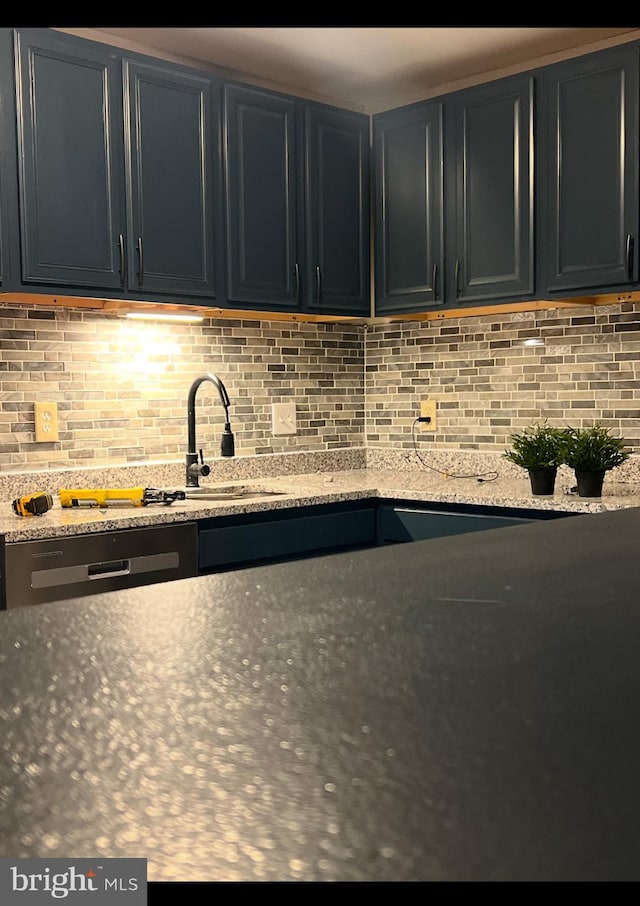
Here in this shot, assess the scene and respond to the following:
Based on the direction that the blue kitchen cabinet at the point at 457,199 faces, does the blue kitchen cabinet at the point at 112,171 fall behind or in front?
in front

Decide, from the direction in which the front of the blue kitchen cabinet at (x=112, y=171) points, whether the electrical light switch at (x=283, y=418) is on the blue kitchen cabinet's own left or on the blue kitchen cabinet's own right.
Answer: on the blue kitchen cabinet's own left

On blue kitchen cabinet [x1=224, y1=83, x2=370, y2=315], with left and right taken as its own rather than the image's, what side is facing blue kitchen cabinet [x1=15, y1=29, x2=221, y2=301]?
right

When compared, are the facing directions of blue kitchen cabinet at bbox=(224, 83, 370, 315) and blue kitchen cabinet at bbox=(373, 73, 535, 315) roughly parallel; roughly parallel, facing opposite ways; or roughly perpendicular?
roughly perpendicular

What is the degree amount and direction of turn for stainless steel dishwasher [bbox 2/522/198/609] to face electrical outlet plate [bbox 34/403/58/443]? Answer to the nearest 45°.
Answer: approximately 135° to its left

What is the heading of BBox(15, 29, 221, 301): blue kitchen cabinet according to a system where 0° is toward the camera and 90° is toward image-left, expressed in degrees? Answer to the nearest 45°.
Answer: approximately 315°

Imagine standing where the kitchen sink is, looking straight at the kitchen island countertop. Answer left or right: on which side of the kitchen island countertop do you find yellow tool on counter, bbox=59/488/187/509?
right

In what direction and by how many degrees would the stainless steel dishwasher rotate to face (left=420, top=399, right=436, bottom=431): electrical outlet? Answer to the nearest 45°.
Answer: approximately 90° to its left

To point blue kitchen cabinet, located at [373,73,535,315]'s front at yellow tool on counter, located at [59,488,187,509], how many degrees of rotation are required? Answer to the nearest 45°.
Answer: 0° — it already faces it

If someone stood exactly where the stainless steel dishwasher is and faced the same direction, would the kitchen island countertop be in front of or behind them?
in front

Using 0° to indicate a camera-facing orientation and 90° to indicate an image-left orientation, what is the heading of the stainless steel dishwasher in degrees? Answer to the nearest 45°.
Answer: approximately 315°

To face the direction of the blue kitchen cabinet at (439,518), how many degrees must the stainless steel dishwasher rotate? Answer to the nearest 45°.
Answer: approximately 45° to its left

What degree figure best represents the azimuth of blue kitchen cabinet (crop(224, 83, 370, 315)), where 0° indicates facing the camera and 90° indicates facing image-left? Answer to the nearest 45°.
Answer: approximately 315°
